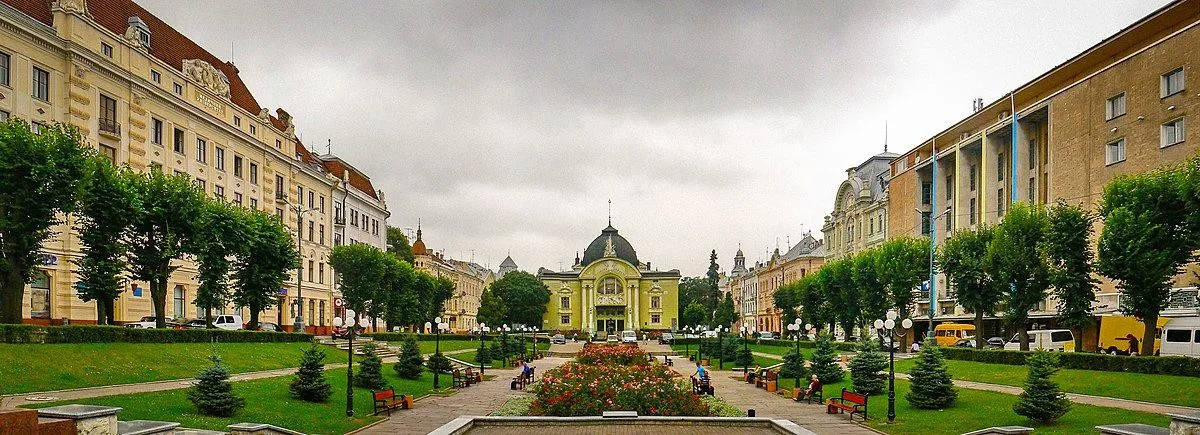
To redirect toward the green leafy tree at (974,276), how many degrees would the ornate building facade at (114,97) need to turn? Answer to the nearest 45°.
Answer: approximately 45° to its left

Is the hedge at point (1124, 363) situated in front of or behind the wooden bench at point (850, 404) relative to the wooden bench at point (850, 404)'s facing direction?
behind

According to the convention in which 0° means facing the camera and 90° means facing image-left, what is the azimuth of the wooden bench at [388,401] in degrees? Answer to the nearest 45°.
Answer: approximately 315°

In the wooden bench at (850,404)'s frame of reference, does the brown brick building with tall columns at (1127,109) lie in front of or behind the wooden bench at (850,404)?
behind

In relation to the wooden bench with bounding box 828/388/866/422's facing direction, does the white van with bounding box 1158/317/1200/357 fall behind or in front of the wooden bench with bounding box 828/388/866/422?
behind

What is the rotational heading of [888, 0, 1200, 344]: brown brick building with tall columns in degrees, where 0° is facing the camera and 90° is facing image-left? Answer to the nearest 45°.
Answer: approximately 45°

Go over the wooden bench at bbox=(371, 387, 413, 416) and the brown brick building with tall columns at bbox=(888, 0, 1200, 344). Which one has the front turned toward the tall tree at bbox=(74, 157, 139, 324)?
the brown brick building with tall columns

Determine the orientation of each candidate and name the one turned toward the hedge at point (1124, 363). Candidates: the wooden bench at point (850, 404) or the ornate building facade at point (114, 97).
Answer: the ornate building facade

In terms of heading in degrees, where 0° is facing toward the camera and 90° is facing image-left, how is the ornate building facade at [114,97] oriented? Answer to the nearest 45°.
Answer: approximately 315°
